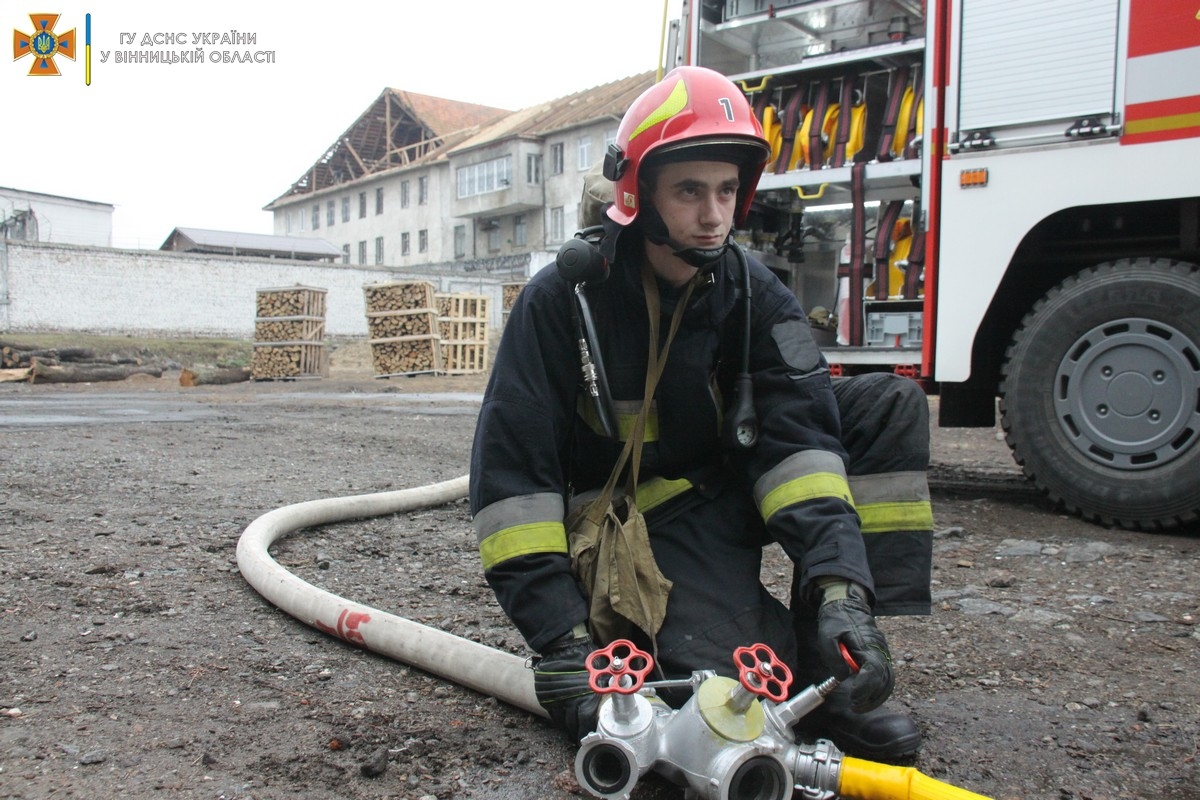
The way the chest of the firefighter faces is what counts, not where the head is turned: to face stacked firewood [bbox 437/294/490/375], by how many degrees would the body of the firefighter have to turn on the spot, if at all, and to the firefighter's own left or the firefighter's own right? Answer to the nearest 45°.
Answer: approximately 135° to the firefighter's own left

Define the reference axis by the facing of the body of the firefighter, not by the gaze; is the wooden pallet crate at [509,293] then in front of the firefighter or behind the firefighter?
behind

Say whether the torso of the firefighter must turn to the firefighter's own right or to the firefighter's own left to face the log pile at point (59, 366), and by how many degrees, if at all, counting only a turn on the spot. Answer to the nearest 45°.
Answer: approximately 180°

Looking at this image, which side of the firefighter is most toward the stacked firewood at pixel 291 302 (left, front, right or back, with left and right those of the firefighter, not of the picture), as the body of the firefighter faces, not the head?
back

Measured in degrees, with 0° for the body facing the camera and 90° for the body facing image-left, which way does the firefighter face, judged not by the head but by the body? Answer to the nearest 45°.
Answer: approximately 315°

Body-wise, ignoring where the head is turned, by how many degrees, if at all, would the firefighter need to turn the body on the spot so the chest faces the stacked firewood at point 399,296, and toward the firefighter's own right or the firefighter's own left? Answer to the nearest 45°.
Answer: approximately 135° to the firefighter's own left

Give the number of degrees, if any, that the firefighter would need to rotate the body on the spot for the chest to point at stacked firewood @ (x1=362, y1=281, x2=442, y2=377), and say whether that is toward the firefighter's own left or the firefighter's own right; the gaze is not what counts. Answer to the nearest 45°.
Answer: approximately 135° to the firefighter's own left

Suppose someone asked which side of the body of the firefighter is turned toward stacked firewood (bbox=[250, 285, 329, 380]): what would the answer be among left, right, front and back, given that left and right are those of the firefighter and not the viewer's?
back

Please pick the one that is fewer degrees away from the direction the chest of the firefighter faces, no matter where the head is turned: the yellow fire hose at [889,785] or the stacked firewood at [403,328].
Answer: the yellow fire hose
